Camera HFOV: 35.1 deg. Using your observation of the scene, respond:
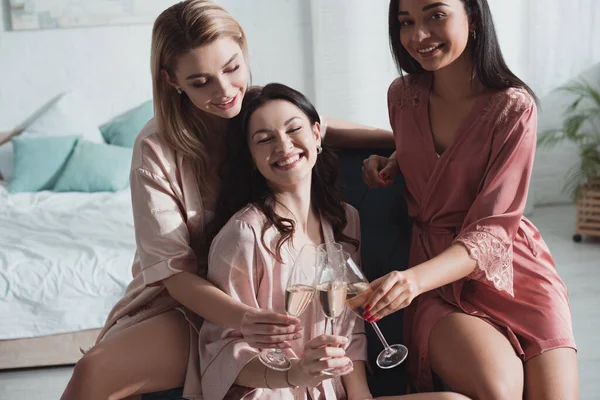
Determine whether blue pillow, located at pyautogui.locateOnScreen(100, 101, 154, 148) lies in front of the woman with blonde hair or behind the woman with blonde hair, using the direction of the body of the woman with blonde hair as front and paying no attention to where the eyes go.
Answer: behind

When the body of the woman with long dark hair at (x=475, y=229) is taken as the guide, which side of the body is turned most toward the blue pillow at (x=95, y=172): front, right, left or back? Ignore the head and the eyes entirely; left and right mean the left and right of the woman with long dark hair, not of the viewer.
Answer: right

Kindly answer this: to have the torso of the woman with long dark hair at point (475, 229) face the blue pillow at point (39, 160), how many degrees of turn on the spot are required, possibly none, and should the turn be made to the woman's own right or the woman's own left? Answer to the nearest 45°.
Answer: approximately 90° to the woman's own right

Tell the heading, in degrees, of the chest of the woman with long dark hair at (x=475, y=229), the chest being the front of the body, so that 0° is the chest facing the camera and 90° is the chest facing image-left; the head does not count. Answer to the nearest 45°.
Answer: approximately 45°

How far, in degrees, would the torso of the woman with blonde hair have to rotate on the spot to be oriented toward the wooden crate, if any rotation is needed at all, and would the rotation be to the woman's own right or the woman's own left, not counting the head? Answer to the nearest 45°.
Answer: approximately 90° to the woman's own left

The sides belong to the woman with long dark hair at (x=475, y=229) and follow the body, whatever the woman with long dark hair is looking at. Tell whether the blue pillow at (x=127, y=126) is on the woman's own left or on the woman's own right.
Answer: on the woman's own right

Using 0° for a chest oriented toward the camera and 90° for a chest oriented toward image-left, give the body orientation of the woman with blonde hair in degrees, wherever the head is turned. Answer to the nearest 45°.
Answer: approximately 315°

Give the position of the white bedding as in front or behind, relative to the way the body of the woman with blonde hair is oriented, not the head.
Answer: behind
